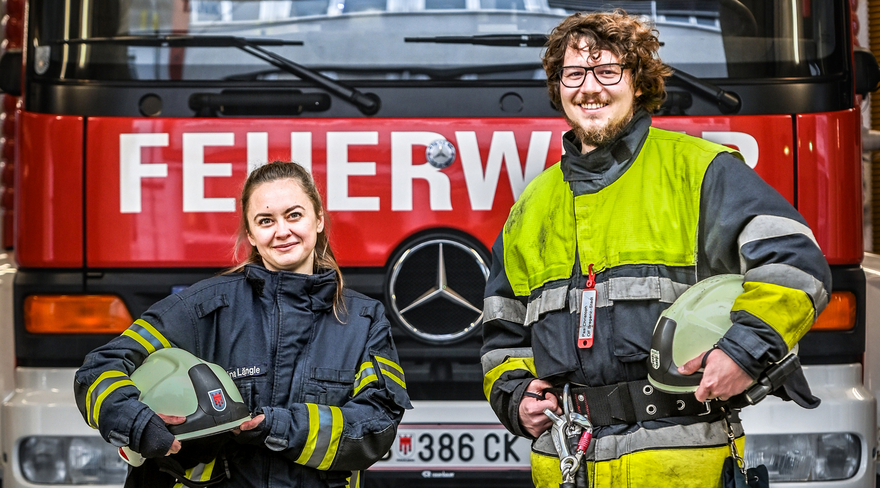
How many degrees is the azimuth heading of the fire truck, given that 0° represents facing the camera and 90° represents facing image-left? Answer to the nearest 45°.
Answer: approximately 0°
